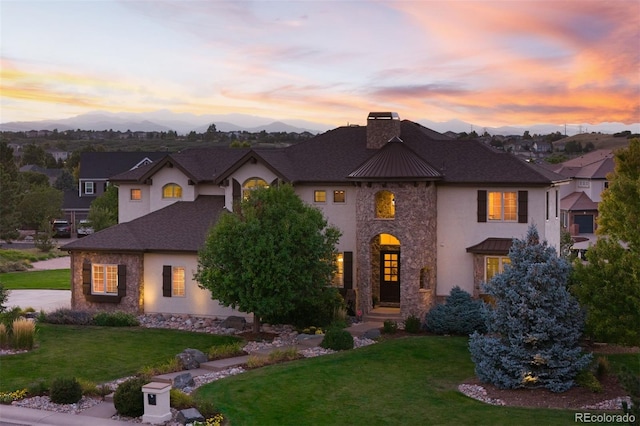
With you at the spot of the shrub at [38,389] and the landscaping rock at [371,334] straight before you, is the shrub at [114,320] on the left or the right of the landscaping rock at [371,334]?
left

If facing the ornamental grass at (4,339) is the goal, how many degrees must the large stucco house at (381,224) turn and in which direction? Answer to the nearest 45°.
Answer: approximately 45° to its right

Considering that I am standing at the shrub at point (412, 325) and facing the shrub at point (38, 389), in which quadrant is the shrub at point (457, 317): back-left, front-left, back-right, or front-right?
back-left

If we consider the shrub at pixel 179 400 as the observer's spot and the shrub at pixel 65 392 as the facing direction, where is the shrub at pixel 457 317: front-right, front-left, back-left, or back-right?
back-right

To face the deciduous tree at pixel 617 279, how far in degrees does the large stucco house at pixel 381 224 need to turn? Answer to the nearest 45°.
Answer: approximately 45° to its left

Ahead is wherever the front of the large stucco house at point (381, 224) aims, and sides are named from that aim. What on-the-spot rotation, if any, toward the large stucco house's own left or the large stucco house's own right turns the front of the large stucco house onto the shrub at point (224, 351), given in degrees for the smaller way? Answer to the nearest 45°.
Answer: approximately 45° to the large stucco house's own right

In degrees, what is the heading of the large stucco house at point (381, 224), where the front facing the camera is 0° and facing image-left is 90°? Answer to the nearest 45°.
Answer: approximately 0°

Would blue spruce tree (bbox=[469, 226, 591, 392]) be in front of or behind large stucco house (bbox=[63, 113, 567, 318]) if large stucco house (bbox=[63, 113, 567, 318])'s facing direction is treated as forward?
in front

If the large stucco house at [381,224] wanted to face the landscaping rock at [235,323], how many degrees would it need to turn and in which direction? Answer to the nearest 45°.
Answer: approximately 90° to its right

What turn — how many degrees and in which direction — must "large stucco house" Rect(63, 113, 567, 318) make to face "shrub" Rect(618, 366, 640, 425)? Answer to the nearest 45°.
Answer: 0° — it already faces it

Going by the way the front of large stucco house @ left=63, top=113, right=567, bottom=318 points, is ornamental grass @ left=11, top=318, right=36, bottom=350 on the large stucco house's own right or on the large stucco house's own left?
on the large stucco house's own right

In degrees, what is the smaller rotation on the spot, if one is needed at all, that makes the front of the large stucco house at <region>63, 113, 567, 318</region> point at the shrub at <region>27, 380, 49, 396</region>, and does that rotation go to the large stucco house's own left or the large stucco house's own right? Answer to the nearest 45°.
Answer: approximately 45° to the large stucco house's own right

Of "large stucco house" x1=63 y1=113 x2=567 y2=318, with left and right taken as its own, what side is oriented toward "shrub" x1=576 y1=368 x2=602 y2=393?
front
